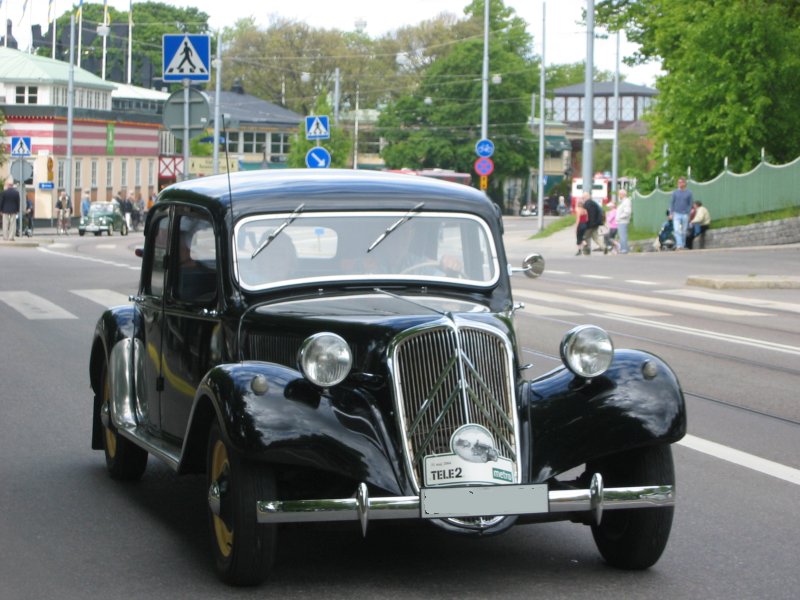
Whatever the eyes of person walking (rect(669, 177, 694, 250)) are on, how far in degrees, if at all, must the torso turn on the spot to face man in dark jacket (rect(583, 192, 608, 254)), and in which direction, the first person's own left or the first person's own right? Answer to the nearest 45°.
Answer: approximately 45° to the first person's own right

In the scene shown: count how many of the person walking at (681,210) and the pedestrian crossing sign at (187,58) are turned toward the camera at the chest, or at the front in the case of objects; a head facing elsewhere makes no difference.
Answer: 2

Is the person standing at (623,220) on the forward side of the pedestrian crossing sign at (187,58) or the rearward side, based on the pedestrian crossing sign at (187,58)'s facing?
on the rearward side

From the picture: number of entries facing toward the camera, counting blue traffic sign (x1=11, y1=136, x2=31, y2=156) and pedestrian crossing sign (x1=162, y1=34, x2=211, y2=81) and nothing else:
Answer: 2

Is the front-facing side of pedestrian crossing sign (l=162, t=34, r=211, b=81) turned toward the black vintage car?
yes

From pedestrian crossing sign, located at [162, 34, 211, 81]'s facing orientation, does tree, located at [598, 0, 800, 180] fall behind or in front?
behind

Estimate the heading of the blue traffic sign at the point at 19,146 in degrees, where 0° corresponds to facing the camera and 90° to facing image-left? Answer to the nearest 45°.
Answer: approximately 0°

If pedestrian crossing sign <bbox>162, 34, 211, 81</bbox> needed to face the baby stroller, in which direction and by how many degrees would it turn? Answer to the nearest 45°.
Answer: approximately 135° to its left
